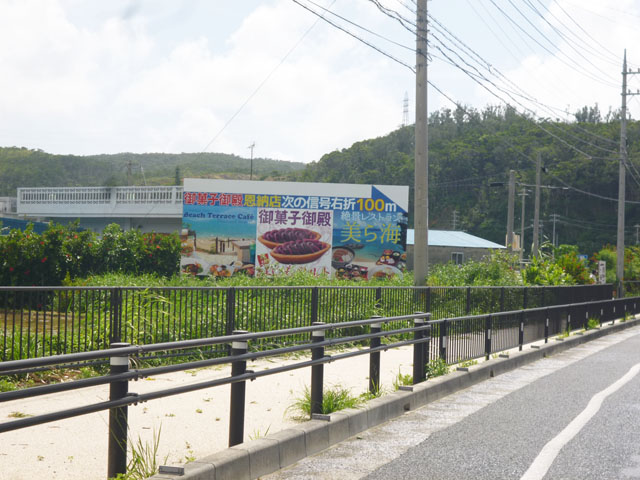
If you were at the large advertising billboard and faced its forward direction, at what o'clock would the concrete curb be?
The concrete curb is roughly at 12 o'clock from the large advertising billboard.

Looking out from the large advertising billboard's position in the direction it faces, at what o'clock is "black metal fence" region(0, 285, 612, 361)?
The black metal fence is roughly at 12 o'clock from the large advertising billboard.

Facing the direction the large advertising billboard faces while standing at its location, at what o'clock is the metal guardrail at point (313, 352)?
The metal guardrail is roughly at 12 o'clock from the large advertising billboard.

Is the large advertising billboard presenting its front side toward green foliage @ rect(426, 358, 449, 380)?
yes

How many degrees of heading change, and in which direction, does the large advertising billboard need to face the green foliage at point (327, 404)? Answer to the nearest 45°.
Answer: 0° — it already faces it

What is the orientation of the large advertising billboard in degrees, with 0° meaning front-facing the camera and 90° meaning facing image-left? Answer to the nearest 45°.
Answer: approximately 0°

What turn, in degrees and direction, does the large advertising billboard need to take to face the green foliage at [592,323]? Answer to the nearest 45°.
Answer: approximately 45° to its left
